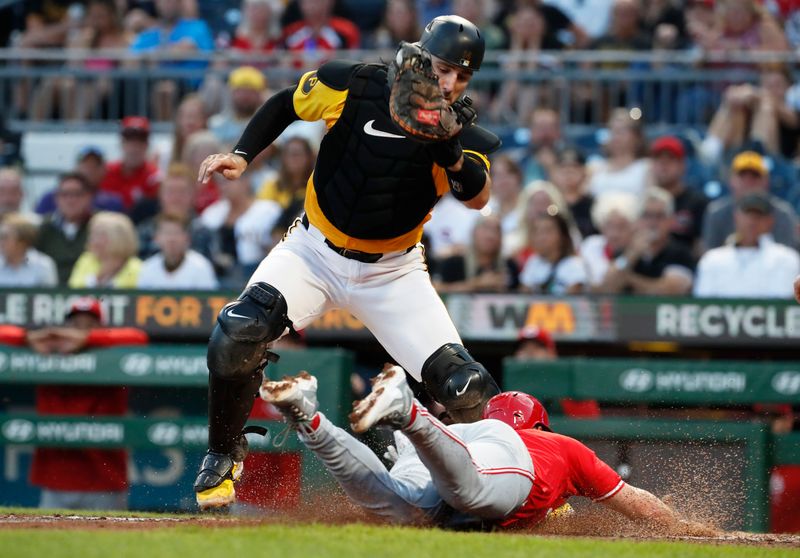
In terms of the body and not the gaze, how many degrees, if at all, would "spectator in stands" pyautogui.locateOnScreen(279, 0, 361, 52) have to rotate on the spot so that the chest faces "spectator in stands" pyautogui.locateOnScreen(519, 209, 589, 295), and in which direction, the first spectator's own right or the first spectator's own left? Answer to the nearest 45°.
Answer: approximately 45° to the first spectator's own left

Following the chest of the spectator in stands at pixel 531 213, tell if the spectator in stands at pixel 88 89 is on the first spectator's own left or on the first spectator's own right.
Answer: on the first spectator's own right

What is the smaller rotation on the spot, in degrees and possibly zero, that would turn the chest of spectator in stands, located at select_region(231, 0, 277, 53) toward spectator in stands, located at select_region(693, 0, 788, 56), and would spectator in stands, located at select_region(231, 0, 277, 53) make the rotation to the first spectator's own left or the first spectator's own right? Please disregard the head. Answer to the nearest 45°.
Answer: approximately 90° to the first spectator's own left

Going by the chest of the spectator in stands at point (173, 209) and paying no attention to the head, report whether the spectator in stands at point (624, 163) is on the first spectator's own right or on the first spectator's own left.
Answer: on the first spectator's own left

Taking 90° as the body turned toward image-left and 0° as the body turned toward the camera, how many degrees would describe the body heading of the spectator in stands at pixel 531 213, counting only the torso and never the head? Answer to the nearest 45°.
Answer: approximately 0°

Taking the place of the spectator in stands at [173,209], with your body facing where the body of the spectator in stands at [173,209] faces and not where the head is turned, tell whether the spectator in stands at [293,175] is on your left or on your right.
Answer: on your left

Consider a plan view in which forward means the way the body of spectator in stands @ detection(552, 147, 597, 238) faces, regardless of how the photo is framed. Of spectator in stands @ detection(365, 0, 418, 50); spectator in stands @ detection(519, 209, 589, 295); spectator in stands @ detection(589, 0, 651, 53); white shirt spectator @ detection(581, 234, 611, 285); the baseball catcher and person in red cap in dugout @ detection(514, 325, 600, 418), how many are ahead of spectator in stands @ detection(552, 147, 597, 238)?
4

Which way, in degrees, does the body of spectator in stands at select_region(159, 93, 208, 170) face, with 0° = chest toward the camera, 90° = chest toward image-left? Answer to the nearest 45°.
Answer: approximately 0°
